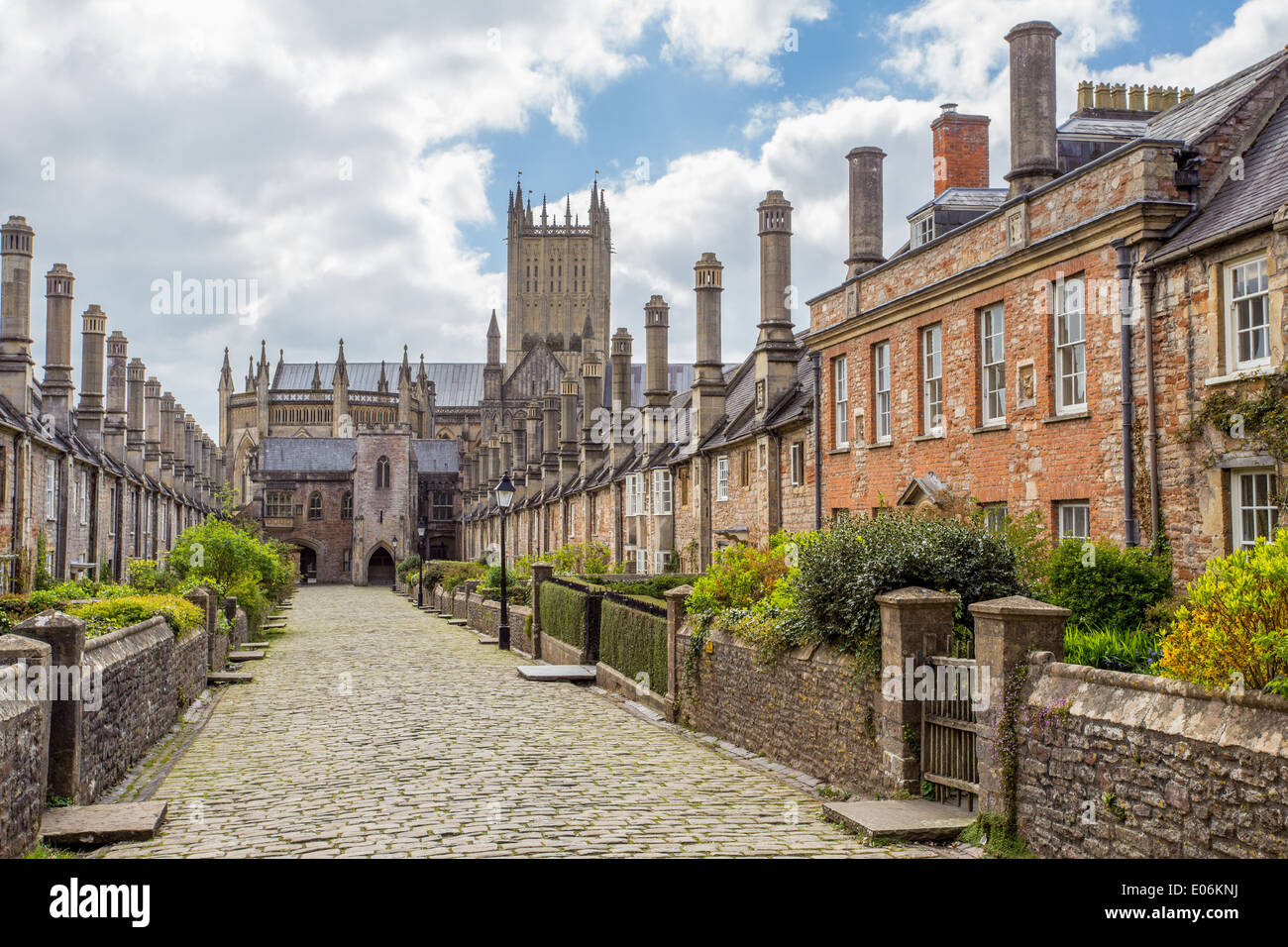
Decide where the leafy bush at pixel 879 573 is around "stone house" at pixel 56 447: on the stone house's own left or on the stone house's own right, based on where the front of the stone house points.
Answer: on the stone house's own right

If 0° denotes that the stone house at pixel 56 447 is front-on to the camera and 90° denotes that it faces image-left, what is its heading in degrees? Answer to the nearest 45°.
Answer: approximately 270°

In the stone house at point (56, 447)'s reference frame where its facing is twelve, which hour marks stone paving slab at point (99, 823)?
The stone paving slab is roughly at 3 o'clock from the stone house.

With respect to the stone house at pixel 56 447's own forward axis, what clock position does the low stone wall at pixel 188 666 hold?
The low stone wall is roughly at 3 o'clock from the stone house.

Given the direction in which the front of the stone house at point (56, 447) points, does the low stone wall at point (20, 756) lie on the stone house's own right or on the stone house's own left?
on the stone house's own right

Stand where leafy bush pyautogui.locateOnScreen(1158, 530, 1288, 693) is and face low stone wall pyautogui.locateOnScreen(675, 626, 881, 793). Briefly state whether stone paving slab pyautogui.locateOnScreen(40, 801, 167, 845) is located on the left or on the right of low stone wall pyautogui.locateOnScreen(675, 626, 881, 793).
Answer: left

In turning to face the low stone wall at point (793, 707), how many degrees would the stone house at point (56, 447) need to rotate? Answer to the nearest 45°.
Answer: approximately 90° to its right
